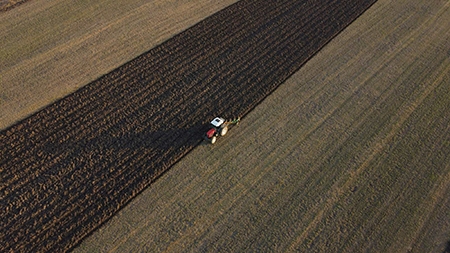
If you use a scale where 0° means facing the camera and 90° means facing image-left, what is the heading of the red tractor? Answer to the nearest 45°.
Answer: approximately 45°
